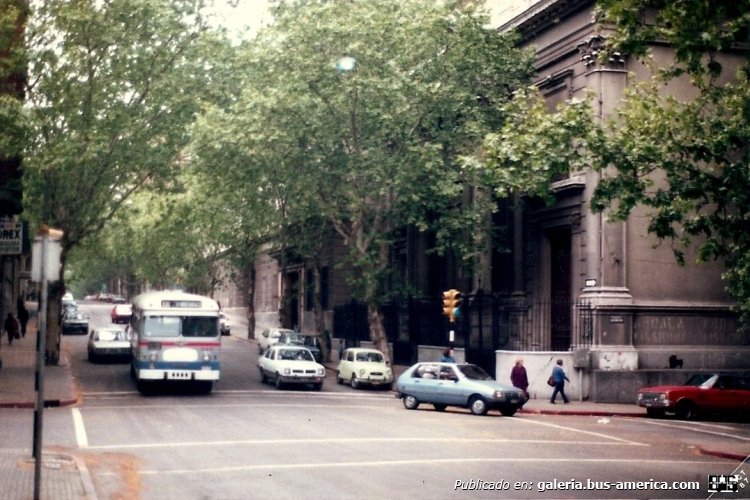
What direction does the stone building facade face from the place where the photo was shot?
facing the viewer and to the left of the viewer

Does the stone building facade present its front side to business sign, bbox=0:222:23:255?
yes

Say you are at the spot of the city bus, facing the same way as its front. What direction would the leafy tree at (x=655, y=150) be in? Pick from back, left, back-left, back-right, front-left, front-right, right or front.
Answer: front-left

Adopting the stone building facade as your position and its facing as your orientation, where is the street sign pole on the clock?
The street sign pole is roughly at 11 o'clock from the stone building facade.

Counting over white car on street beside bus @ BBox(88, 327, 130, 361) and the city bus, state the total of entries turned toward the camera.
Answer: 2

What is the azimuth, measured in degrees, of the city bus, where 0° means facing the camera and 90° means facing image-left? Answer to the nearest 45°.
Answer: approximately 0°

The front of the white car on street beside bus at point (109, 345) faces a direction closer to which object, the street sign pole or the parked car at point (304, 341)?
the street sign pole

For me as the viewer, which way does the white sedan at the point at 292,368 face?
facing the viewer and to the right of the viewer

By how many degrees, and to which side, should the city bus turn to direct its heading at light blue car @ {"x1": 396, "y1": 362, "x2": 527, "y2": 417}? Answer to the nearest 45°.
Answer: approximately 45° to its left
